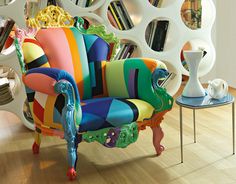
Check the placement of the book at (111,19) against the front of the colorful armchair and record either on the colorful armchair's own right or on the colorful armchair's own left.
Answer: on the colorful armchair's own left

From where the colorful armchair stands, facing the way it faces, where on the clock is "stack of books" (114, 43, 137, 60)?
The stack of books is roughly at 8 o'clock from the colorful armchair.

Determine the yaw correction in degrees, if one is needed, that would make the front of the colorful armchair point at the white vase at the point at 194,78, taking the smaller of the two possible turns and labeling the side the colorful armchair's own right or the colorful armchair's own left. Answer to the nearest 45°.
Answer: approximately 45° to the colorful armchair's own left

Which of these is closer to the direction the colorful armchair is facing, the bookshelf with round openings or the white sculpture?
the white sculpture

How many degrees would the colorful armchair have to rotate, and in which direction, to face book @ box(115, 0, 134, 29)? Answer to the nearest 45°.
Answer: approximately 135° to its left

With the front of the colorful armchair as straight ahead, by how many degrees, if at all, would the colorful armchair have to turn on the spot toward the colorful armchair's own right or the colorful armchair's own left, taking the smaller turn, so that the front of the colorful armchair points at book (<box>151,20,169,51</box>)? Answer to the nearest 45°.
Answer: approximately 90° to the colorful armchair's own left

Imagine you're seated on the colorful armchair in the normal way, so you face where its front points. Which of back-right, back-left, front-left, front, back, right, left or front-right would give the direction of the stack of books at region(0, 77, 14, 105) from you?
back

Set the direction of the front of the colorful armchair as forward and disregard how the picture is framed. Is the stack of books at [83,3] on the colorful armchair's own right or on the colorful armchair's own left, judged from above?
on the colorful armchair's own left

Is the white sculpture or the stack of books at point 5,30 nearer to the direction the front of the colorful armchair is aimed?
the white sculpture

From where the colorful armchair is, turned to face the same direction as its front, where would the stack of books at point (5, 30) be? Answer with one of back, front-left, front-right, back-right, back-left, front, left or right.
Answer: back

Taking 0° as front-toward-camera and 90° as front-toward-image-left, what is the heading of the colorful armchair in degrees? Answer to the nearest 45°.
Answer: approximately 315°

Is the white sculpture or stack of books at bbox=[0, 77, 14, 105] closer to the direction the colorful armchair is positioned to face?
the white sculpture
